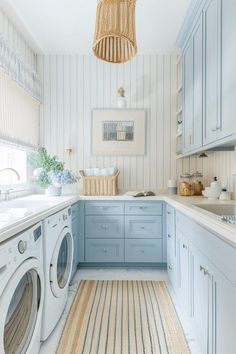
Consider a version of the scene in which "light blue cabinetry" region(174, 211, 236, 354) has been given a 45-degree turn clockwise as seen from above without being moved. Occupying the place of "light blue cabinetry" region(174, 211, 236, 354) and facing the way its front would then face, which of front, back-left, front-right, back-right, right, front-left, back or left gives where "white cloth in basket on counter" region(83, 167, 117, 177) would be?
front

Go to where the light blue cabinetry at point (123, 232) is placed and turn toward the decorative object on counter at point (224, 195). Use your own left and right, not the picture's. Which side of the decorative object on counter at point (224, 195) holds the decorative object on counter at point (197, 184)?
left

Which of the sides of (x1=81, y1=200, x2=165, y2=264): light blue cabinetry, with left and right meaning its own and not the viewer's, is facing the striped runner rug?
front

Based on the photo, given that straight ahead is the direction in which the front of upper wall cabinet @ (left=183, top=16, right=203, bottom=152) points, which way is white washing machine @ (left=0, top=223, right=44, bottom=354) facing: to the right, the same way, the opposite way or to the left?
the opposite way

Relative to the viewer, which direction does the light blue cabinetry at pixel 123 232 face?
toward the camera

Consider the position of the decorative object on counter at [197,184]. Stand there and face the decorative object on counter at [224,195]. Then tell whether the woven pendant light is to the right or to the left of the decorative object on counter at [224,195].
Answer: right

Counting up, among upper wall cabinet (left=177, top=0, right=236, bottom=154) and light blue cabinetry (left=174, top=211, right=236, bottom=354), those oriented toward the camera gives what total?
0

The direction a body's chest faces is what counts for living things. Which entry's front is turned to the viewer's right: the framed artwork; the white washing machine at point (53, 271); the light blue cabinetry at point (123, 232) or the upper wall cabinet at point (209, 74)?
the white washing machine

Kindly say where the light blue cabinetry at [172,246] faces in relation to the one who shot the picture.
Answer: facing to the left of the viewer

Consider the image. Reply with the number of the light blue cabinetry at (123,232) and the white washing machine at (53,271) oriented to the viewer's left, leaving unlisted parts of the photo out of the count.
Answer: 0

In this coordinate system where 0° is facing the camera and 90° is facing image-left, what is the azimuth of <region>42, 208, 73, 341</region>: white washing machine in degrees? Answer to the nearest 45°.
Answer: approximately 270°

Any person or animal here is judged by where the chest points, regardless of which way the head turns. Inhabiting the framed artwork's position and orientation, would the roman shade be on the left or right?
on its right

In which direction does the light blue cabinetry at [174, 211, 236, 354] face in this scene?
to the viewer's left
